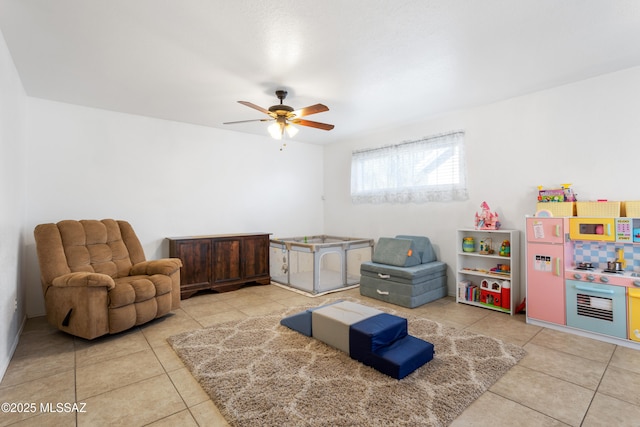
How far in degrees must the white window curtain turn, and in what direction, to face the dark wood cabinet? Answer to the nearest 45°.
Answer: approximately 45° to its right

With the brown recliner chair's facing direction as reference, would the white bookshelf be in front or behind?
in front

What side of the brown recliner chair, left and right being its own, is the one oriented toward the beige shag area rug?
front

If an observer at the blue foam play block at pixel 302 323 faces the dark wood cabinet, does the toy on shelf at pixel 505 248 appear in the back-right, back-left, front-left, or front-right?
back-right

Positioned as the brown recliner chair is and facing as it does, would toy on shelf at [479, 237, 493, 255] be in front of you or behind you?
in front

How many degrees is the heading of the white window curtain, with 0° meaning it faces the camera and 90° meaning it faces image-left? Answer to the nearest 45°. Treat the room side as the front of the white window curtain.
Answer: approximately 45°

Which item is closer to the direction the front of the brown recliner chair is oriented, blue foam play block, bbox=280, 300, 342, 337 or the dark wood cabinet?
the blue foam play block

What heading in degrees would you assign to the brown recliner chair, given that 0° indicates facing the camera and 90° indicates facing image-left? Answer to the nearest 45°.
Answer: approximately 315°

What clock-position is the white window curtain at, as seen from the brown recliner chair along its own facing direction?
The white window curtain is roughly at 11 o'clock from the brown recliner chair.

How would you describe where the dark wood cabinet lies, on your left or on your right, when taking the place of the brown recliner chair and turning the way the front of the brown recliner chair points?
on your left

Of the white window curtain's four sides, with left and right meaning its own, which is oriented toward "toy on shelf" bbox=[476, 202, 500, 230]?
left

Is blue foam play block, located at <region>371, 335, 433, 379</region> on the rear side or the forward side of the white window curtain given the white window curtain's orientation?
on the forward side
